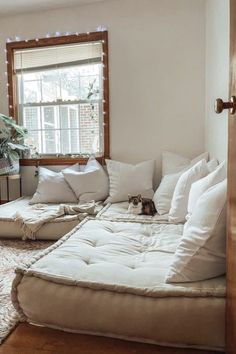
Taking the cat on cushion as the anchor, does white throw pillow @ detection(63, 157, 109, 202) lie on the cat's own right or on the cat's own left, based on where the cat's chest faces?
on the cat's own right

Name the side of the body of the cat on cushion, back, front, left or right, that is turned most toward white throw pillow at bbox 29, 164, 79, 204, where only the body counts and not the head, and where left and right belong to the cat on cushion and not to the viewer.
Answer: right

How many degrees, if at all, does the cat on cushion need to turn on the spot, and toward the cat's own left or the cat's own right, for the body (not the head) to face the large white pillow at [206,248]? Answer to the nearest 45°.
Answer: approximately 45° to the cat's own left

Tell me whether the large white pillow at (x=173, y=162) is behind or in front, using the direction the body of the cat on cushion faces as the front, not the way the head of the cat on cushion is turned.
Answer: behind

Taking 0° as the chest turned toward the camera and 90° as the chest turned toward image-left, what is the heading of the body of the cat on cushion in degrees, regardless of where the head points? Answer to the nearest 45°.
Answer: approximately 45°

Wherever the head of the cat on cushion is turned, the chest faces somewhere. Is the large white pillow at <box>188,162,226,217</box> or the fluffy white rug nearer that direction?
the fluffy white rug

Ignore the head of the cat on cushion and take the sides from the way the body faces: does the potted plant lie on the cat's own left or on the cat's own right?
on the cat's own right
